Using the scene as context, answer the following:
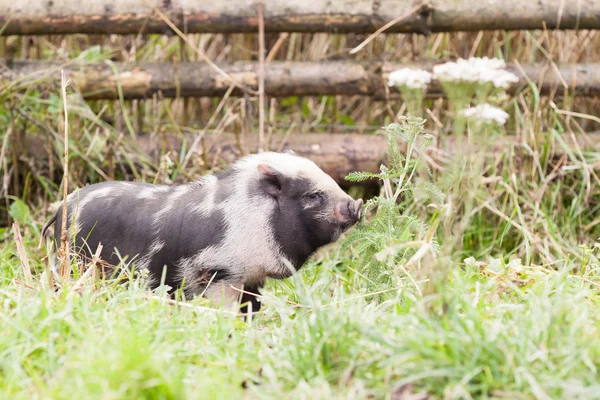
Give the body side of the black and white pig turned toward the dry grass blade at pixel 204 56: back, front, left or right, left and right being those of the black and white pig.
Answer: left

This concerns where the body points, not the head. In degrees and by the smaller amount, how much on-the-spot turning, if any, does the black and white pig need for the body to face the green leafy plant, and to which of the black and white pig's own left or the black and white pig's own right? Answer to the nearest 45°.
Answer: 0° — it already faces it

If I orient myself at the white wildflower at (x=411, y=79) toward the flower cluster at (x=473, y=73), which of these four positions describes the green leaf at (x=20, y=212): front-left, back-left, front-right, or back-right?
back-right

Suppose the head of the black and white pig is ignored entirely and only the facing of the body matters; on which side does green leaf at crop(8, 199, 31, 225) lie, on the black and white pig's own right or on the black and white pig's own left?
on the black and white pig's own left

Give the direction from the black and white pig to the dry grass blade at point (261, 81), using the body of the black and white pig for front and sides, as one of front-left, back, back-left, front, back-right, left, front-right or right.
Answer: left

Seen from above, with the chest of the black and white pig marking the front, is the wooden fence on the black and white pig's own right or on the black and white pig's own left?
on the black and white pig's own left

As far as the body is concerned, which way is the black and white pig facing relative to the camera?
to the viewer's right

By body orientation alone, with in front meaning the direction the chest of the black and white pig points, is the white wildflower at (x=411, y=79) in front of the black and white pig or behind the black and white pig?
in front

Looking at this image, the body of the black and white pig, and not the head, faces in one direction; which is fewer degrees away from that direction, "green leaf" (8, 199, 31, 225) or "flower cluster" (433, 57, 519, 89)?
the flower cluster
